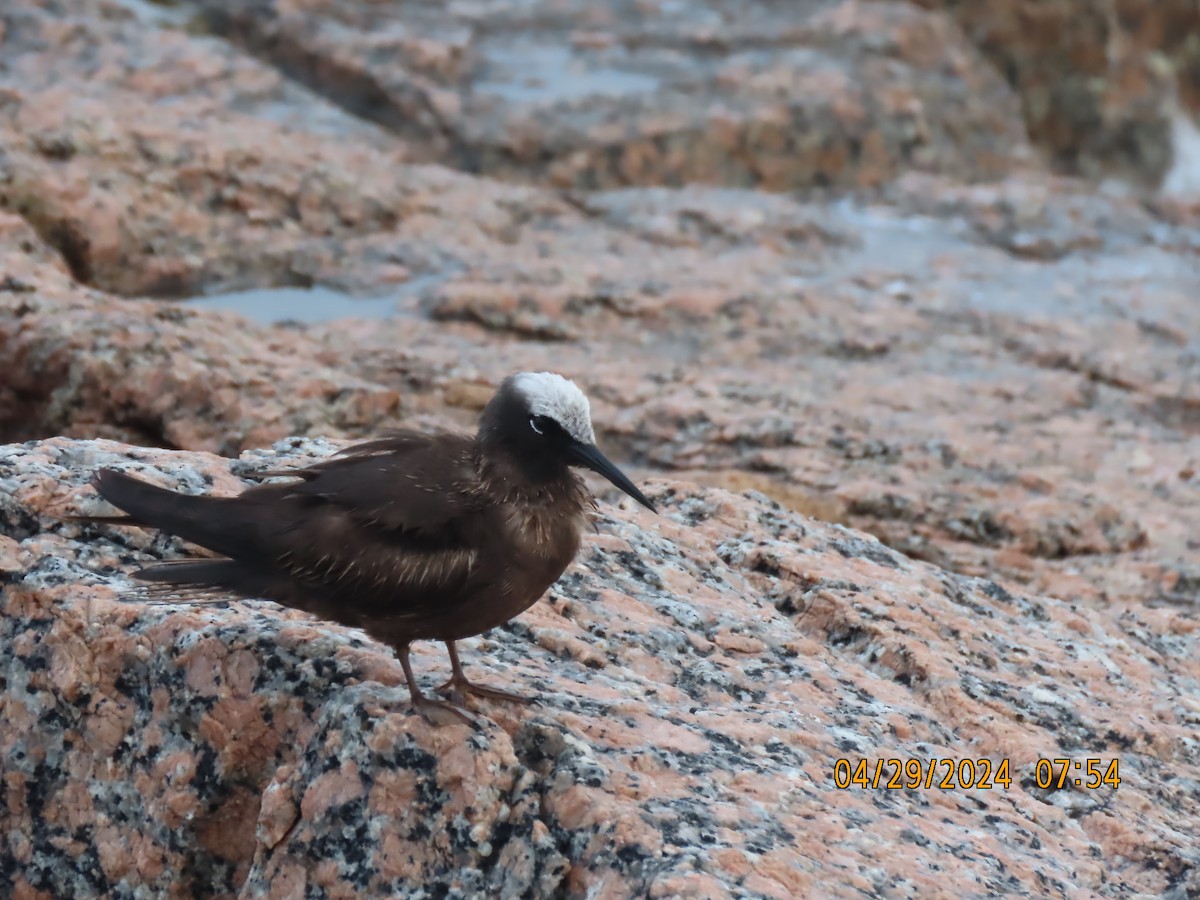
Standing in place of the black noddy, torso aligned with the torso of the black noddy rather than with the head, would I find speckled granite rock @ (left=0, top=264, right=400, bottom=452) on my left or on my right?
on my left

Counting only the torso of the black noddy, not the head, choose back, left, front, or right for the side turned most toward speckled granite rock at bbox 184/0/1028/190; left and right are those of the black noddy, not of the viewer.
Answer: left

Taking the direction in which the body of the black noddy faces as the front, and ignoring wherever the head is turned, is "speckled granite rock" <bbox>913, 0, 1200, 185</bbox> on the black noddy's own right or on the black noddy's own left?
on the black noddy's own left

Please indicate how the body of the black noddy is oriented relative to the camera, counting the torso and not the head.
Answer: to the viewer's right
